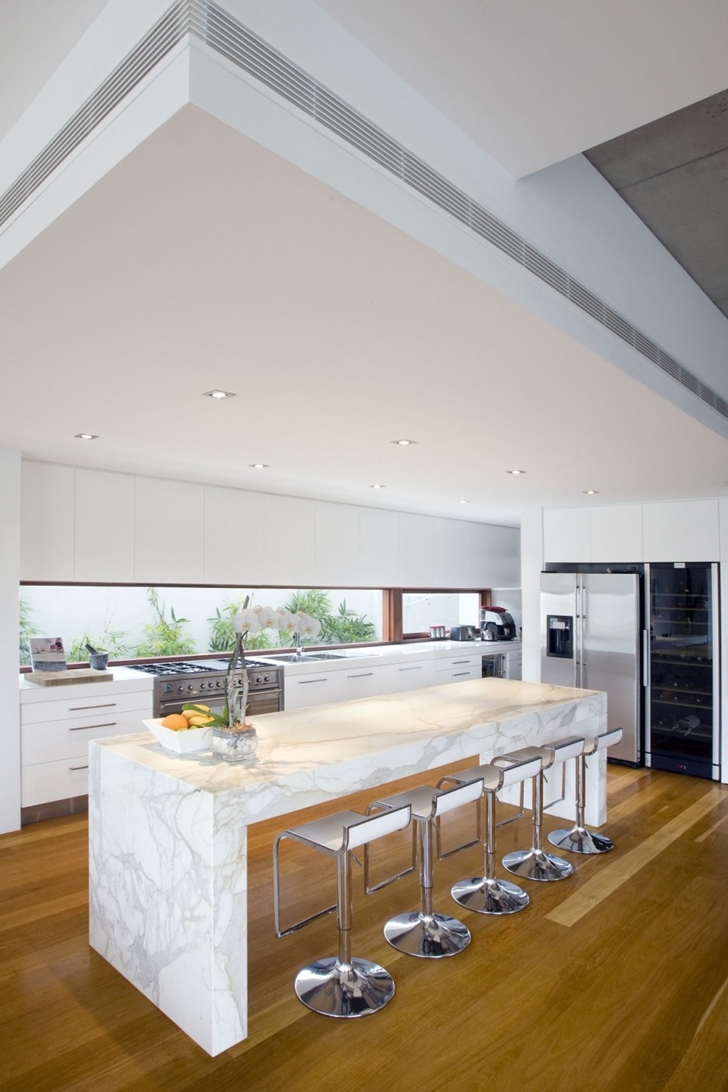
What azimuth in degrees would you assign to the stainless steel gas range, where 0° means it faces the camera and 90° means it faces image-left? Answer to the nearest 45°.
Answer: approximately 315°

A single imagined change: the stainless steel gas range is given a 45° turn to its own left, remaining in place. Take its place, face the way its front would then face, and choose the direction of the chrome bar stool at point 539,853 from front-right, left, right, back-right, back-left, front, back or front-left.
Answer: front-right

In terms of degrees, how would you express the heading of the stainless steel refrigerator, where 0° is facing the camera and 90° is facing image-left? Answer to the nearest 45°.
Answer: approximately 45°

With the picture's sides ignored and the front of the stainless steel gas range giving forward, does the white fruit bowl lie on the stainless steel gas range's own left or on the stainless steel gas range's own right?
on the stainless steel gas range's own right

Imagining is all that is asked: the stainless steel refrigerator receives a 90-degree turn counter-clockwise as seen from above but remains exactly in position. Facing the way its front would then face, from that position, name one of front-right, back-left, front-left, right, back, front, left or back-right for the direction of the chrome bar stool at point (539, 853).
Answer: front-right

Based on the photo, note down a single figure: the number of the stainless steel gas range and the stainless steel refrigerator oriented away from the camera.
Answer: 0

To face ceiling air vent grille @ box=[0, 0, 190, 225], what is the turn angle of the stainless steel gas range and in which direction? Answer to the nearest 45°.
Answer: approximately 45° to its right

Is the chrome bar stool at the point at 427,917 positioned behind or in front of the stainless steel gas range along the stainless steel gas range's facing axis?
in front
